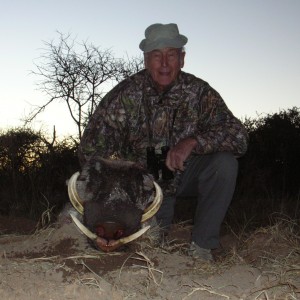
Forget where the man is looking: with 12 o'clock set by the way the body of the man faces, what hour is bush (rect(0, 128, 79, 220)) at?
The bush is roughly at 5 o'clock from the man.

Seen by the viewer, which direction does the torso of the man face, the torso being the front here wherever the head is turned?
toward the camera
